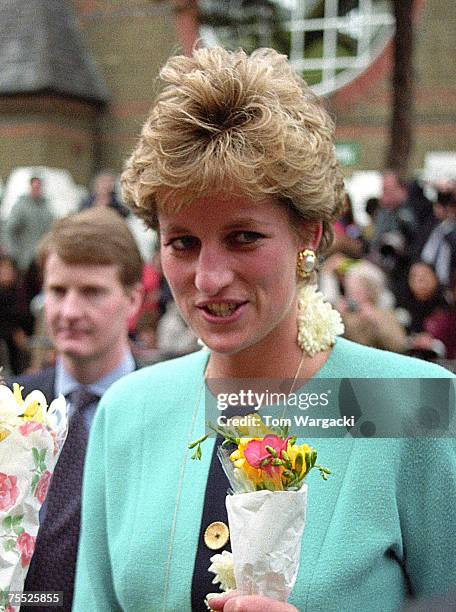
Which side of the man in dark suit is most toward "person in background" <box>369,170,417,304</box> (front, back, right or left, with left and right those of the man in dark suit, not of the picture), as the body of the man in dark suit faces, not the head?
back

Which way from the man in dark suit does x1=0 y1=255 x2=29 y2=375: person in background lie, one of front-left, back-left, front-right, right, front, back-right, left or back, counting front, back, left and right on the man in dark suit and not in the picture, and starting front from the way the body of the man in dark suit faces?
back-right

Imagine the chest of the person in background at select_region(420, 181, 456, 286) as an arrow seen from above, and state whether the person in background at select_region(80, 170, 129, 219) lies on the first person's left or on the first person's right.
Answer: on the first person's right

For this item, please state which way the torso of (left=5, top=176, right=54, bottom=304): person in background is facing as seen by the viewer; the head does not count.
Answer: toward the camera

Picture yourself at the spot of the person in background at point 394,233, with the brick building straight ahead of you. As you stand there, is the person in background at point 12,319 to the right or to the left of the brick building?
left

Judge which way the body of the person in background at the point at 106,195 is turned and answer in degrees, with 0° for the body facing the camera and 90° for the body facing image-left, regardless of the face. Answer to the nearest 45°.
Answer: approximately 0°

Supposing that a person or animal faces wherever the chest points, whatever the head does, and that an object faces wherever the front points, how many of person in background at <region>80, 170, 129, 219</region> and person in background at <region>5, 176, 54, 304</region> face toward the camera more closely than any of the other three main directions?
2

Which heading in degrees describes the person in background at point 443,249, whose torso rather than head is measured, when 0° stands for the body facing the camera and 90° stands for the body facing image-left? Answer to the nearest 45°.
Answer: approximately 45°

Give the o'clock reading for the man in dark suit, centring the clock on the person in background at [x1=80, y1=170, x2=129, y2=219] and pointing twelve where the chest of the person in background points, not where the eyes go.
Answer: The man in dark suit is roughly at 12 o'clock from the person in background.

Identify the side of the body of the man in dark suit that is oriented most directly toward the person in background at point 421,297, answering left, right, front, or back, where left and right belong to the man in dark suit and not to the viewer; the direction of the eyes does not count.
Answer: back

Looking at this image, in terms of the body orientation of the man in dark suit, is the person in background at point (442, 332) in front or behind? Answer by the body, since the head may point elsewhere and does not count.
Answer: behind

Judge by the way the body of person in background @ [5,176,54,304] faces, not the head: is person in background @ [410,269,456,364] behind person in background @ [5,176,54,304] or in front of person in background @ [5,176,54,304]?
in front
